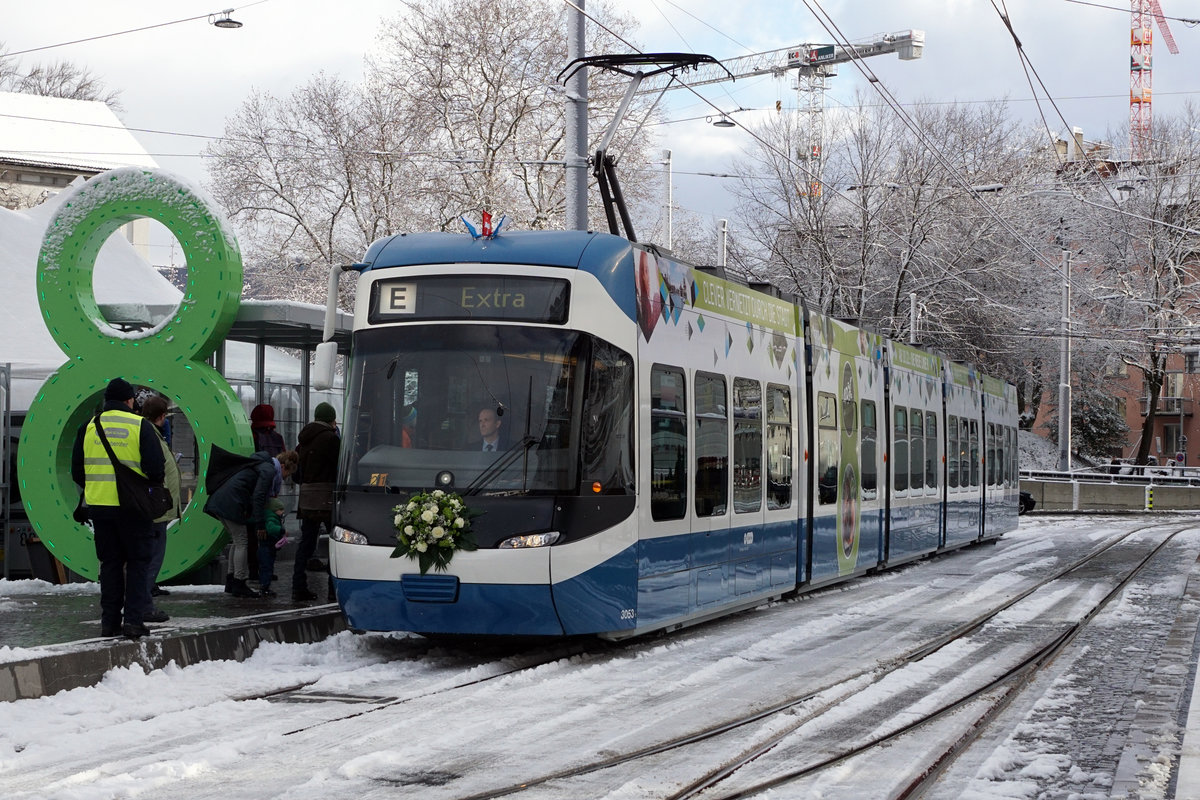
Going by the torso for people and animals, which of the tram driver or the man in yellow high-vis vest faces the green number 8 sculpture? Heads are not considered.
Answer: the man in yellow high-vis vest

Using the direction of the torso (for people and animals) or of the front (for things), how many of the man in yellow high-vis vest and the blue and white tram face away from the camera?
1

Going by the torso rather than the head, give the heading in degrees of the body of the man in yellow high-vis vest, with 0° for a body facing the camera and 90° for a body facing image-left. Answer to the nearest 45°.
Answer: approximately 180°

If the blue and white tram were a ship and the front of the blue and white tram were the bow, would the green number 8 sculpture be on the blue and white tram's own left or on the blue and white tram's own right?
on the blue and white tram's own right

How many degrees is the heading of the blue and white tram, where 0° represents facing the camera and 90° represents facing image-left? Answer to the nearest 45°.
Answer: approximately 45°

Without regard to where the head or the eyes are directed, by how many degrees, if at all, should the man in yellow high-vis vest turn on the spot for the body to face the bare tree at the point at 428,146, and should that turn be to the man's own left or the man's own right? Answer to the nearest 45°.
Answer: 0° — they already face it
